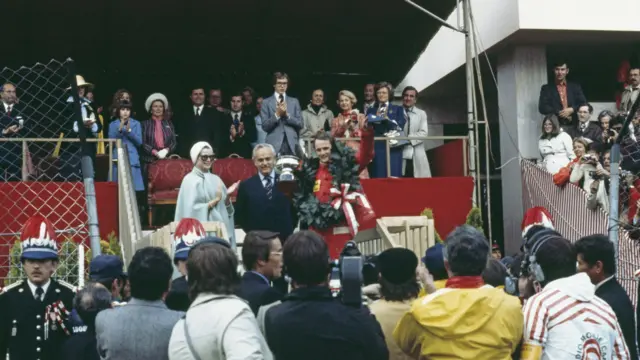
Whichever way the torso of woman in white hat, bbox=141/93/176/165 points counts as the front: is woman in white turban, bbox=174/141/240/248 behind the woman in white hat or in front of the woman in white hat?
in front

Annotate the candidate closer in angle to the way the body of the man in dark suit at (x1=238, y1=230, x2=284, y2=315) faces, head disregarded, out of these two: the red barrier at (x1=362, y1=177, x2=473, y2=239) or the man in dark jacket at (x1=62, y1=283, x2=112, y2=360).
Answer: the red barrier

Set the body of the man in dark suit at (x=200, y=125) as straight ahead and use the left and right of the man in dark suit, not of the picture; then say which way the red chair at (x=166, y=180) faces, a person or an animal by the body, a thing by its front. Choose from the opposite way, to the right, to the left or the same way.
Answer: the same way

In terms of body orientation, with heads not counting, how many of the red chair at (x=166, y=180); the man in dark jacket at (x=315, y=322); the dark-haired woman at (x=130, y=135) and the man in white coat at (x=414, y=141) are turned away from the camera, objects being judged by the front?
1

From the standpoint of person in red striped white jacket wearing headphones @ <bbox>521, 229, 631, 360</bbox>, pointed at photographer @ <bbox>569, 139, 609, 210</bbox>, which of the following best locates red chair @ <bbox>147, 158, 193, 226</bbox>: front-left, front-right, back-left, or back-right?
front-left

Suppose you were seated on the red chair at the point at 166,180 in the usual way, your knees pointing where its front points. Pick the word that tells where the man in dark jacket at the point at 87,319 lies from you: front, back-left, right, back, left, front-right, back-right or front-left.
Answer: front

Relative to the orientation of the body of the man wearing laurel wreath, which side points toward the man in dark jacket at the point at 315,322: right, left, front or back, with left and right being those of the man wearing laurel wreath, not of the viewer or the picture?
front

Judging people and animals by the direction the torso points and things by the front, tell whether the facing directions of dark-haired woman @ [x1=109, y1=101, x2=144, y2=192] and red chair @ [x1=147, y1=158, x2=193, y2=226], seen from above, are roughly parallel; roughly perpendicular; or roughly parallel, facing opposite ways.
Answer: roughly parallel

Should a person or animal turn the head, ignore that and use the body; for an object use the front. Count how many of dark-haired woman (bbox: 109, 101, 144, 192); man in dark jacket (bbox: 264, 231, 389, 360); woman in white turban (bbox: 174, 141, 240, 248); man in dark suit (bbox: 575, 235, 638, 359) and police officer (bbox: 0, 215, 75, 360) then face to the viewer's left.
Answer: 1

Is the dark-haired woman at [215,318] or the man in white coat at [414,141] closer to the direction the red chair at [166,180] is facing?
the dark-haired woman

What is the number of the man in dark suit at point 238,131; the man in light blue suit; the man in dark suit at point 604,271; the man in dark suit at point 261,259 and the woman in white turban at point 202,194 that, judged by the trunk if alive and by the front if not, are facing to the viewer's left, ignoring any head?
1

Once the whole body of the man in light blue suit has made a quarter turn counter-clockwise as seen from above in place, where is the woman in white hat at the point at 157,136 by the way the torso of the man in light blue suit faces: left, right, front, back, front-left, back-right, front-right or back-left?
back

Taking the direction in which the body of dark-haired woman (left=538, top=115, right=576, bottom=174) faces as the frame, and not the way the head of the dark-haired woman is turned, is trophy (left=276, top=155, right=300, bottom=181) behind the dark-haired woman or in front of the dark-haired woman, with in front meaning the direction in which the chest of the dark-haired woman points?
in front

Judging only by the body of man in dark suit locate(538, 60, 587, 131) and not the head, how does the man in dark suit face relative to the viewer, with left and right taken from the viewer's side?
facing the viewer

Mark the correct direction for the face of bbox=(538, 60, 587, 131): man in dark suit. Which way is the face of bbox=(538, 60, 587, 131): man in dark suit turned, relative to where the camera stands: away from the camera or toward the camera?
toward the camera

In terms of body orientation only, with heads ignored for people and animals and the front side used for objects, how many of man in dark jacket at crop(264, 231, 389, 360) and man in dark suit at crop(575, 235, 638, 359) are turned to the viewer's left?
1

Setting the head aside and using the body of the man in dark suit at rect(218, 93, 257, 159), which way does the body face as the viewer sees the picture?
toward the camera
